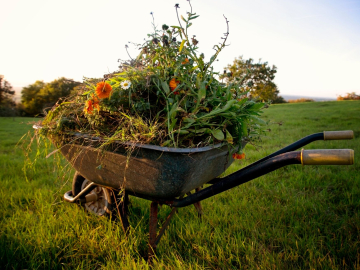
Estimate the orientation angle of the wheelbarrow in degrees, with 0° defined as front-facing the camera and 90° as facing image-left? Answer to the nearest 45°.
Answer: approximately 135°

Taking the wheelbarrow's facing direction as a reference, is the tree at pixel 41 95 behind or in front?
in front

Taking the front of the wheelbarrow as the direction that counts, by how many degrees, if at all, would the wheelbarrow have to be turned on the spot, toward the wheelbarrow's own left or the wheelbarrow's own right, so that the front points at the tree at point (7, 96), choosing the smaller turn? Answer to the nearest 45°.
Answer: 0° — it already faces it
